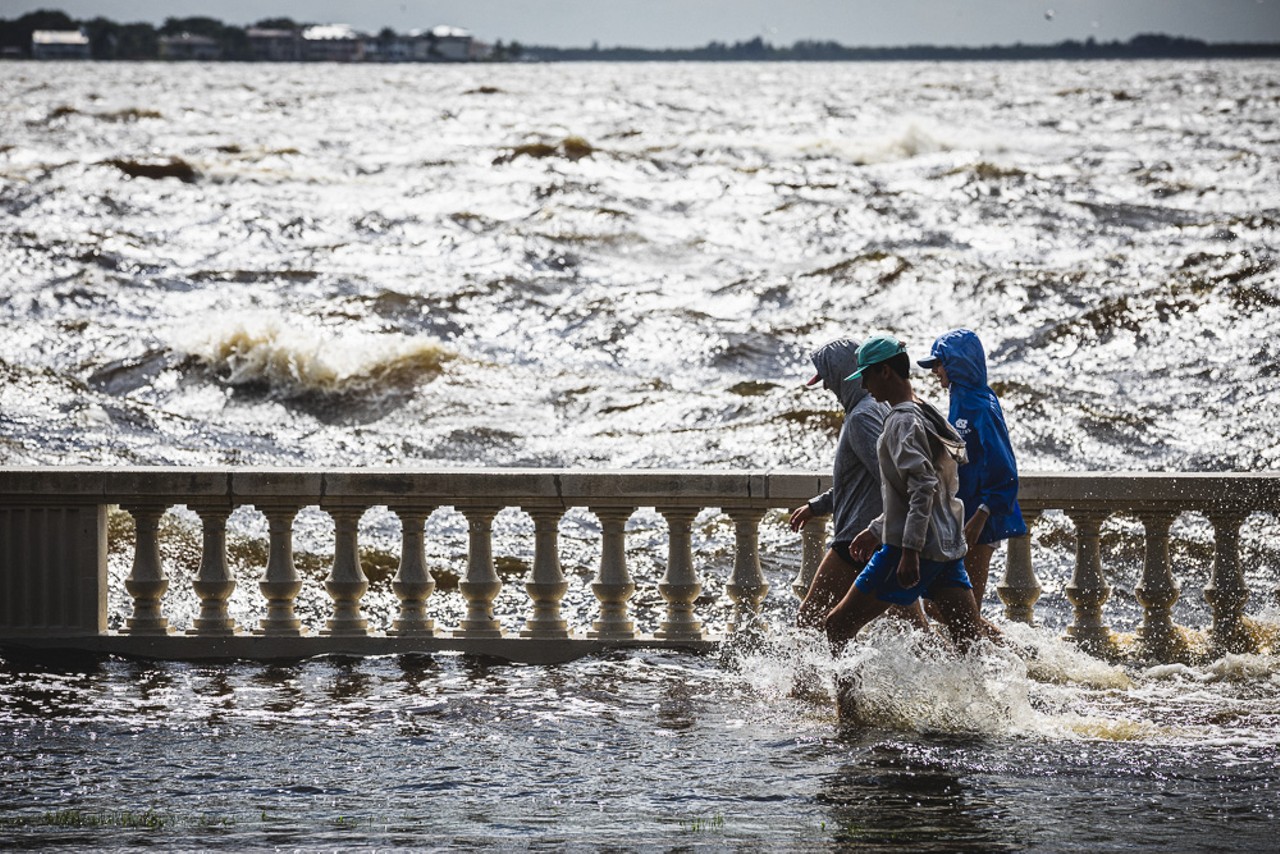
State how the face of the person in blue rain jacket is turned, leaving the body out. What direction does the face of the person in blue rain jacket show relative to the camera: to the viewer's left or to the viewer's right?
to the viewer's left

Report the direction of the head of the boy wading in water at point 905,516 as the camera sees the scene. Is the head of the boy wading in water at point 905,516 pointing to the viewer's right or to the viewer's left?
to the viewer's left

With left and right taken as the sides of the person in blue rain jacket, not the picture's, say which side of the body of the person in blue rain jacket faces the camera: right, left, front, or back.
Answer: left

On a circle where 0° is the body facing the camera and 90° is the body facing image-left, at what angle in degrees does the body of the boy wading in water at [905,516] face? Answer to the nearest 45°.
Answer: approximately 90°

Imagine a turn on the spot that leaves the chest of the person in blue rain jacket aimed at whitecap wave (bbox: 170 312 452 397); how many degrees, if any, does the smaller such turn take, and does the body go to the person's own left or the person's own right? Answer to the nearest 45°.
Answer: approximately 45° to the person's own right

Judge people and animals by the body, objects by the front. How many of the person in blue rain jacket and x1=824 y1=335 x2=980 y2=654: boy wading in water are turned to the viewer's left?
2

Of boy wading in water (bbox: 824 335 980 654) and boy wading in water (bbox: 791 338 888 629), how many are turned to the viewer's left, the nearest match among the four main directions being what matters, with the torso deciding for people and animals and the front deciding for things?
2

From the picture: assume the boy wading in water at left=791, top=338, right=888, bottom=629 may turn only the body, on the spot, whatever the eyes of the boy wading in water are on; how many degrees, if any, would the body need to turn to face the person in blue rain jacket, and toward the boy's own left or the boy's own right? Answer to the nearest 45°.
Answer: approximately 135° to the boy's own right

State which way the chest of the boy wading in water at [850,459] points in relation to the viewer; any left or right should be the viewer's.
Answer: facing to the left of the viewer

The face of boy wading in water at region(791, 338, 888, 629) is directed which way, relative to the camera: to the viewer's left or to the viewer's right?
to the viewer's left
